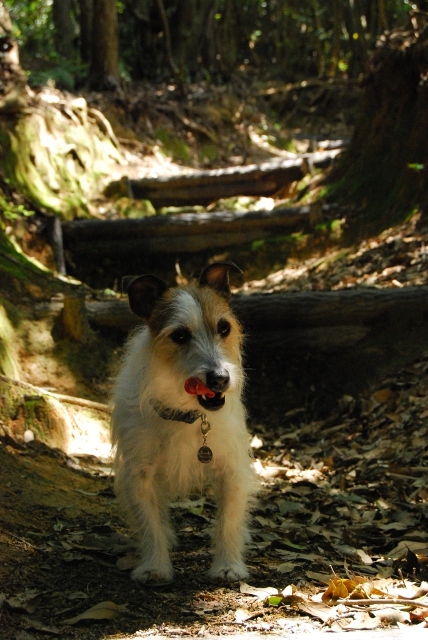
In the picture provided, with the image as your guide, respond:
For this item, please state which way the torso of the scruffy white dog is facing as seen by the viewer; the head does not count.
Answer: toward the camera

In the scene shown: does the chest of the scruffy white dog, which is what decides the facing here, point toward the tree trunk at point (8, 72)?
no

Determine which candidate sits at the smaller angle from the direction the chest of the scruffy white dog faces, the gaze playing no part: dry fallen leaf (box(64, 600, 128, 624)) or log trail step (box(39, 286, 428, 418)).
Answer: the dry fallen leaf

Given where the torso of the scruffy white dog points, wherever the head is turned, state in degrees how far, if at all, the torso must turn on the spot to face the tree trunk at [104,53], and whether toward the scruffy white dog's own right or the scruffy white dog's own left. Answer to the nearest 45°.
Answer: approximately 180°

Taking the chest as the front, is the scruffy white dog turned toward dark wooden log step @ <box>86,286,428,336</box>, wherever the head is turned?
no

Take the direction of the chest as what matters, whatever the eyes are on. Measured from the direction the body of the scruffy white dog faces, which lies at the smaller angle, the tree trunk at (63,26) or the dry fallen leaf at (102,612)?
the dry fallen leaf

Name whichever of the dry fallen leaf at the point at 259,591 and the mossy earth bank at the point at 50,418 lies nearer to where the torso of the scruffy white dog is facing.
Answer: the dry fallen leaf

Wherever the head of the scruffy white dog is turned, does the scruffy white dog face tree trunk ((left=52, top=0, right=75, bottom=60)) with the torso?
no

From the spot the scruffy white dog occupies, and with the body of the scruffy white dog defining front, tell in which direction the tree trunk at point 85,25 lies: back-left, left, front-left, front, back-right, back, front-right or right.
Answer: back

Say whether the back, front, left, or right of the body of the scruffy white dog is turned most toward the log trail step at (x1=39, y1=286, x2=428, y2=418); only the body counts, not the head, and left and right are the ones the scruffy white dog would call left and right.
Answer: back
